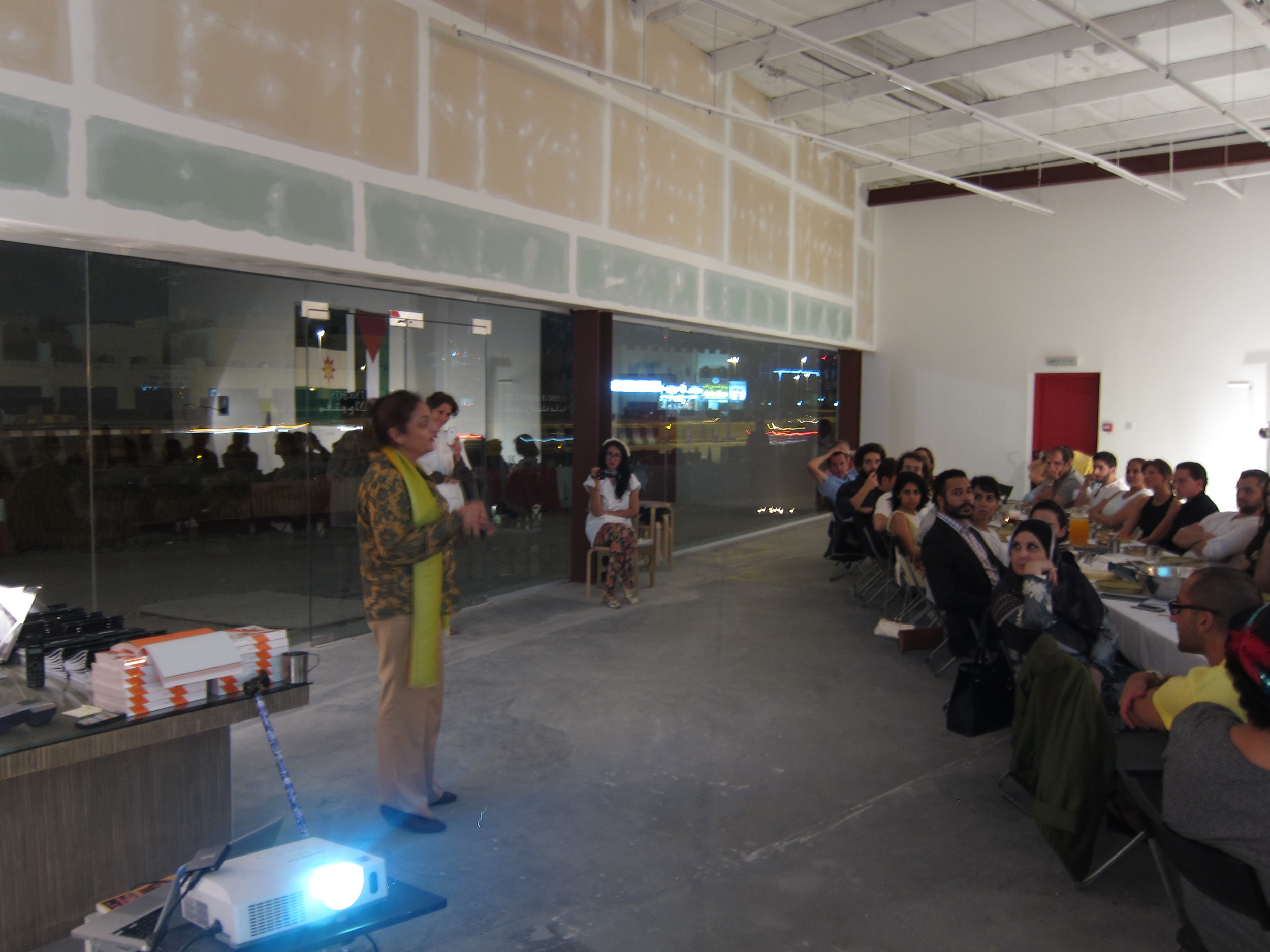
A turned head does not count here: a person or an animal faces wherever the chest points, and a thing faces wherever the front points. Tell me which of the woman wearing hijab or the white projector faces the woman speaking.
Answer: the woman wearing hijab

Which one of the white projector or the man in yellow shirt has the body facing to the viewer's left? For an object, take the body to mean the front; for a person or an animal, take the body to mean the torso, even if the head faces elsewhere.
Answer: the man in yellow shirt

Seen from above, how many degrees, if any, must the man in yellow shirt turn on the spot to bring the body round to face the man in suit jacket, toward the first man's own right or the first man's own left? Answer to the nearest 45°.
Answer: approximately 45° to the first man's own right

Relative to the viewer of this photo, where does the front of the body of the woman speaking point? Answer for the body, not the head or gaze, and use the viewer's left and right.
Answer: facing to the right of the viewer

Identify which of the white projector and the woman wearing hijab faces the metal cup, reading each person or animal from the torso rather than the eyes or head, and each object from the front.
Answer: the woman wearing hijab

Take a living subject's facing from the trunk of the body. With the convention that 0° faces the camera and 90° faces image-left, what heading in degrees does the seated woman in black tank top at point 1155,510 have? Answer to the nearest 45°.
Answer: approximately 45°

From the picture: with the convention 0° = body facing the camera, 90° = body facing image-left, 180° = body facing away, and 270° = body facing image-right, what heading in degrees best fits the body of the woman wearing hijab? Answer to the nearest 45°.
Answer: approximately 45°

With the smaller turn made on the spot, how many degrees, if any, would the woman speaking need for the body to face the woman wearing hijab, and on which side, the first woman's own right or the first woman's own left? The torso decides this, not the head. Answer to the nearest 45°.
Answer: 0° — they already face them

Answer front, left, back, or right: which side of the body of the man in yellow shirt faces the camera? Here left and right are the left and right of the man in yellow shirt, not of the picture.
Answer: left

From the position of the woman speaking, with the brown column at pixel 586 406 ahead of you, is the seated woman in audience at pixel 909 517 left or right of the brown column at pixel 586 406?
right

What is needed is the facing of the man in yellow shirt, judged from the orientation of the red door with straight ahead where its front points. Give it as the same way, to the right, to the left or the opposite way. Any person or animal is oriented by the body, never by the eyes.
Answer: to the right
